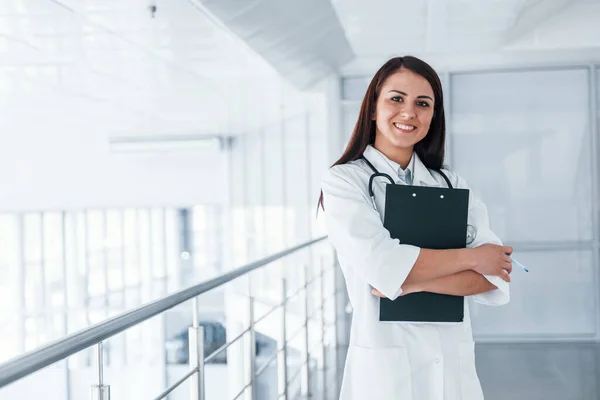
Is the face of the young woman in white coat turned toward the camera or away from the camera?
toward the camera

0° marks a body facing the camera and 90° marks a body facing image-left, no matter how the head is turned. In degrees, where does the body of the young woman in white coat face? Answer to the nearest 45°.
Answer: approximately 315°
